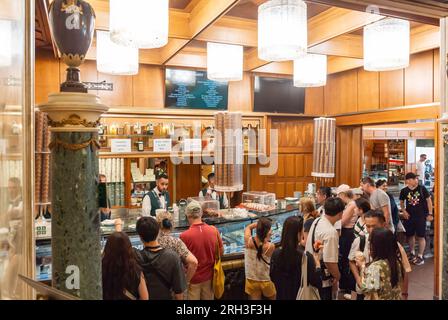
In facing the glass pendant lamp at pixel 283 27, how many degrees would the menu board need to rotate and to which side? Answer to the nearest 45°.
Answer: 0° — it already faces it

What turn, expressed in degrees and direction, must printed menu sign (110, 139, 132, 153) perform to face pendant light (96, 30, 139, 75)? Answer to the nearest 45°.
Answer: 0° — it already faces it

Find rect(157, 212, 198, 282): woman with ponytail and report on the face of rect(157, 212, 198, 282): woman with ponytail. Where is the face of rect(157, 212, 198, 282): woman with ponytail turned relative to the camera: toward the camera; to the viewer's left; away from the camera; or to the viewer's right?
away from the camera

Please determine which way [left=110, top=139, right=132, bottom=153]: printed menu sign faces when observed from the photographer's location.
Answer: facing the viewer

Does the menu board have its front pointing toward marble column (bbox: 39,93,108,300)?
yes

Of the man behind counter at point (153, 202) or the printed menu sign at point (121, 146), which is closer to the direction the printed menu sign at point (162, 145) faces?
the man behind counter

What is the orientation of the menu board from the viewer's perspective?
toward the camera

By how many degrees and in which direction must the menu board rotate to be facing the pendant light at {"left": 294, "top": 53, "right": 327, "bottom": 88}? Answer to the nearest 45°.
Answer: approximately 45° to its left

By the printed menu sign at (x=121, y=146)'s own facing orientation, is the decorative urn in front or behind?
in front

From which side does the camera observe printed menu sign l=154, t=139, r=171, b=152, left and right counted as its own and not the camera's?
front
